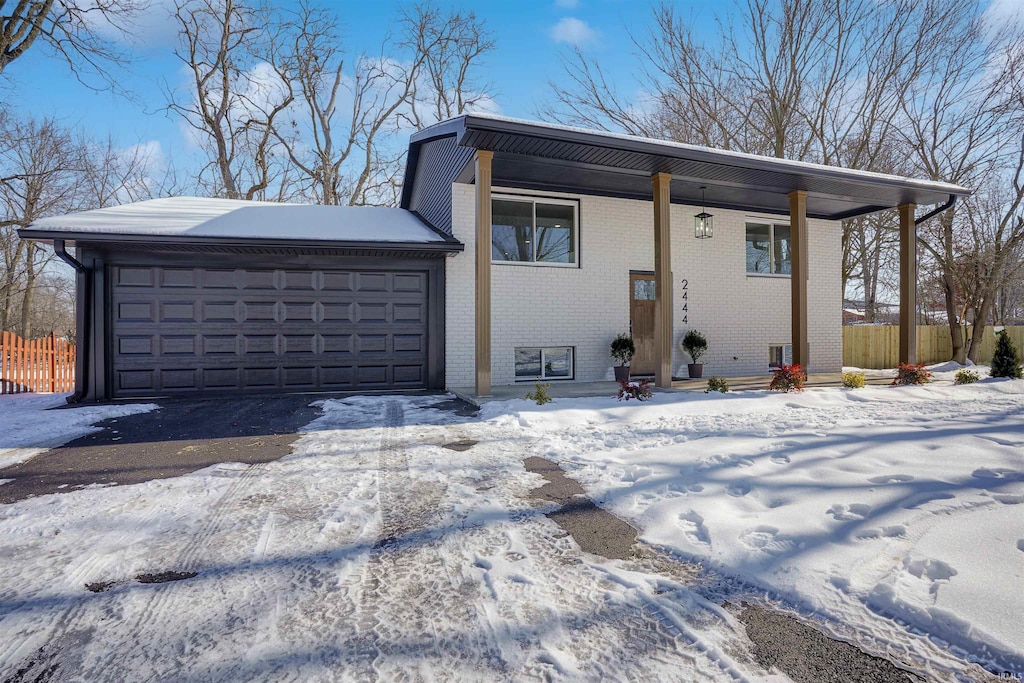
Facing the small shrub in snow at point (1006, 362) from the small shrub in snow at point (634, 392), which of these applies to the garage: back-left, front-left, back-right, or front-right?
back-left

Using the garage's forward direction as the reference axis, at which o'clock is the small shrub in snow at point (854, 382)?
The small shrub in snow is roughly at 10 o'clock from the garage.

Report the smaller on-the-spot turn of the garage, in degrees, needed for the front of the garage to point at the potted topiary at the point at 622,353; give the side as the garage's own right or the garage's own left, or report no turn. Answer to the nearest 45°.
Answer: approximately 90° to the garage's own left

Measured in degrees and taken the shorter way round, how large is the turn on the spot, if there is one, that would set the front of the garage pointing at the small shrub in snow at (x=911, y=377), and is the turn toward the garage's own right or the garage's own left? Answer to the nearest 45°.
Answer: approximately 45° to the garage's own left

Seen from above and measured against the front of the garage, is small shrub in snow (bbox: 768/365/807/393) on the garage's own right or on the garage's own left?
on the garage's own left

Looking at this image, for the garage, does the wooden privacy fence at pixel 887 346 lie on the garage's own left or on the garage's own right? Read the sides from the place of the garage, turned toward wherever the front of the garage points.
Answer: on the garage's own left

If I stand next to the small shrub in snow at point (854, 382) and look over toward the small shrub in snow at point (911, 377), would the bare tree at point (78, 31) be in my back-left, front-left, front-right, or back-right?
back-left

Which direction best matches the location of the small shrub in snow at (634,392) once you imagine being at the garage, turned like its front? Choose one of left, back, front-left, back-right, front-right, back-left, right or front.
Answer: front-left

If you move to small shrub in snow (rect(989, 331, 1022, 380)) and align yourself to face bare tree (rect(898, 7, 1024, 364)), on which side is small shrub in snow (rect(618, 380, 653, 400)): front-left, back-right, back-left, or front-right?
back-left

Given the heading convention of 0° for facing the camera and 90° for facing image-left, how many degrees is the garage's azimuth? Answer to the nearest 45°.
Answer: approximately 0°

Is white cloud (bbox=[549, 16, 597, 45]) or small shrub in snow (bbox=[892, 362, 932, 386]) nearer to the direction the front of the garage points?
the small shrub in snow
